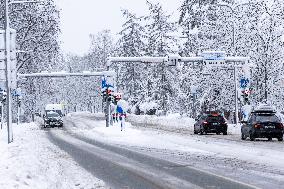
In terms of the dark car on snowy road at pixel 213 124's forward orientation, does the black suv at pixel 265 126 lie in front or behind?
behind

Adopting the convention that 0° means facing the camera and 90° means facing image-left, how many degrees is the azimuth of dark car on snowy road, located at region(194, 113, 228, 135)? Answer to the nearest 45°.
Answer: approximately 135°
